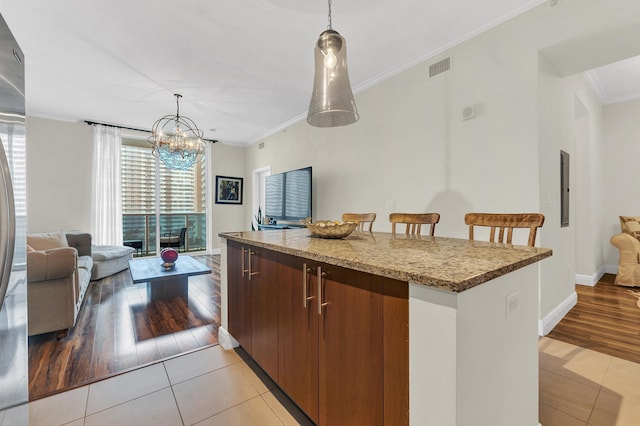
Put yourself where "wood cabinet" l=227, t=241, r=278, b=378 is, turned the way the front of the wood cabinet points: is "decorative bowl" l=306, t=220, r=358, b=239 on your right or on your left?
on your left

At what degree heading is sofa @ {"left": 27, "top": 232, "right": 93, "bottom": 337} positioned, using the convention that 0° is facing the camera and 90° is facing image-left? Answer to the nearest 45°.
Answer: approximately 270°

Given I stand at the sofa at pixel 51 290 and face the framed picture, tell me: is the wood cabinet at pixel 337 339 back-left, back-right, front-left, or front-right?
back-right

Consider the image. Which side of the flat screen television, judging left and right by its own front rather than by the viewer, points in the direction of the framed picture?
right

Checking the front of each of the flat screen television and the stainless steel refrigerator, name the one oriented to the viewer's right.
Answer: the stainless steel refrigerator

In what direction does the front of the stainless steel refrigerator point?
to the viewer's right

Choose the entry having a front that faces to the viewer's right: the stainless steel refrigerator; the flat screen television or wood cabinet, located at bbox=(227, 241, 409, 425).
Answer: the stainless steel refrigerator

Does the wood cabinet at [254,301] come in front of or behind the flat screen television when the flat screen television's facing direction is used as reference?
in front

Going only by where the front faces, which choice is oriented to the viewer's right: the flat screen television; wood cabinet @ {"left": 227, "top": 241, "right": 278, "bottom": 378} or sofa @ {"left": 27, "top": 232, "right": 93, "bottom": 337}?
the sofa

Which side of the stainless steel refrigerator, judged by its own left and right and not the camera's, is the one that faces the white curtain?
left

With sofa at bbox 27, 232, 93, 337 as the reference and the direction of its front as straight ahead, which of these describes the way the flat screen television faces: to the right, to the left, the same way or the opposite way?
the opposite way

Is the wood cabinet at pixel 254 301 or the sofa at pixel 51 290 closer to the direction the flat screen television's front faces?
the sofa
